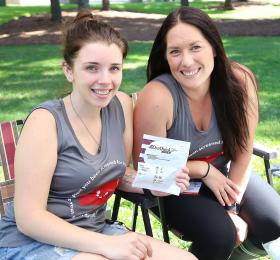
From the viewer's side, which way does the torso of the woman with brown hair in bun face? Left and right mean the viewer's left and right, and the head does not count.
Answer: facing the viewer and to the right of the viewer

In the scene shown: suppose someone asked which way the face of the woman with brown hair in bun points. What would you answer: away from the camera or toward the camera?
toward the camera

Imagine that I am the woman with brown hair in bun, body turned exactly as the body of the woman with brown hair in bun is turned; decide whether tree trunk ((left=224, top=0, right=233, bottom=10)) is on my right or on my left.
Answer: on my left
